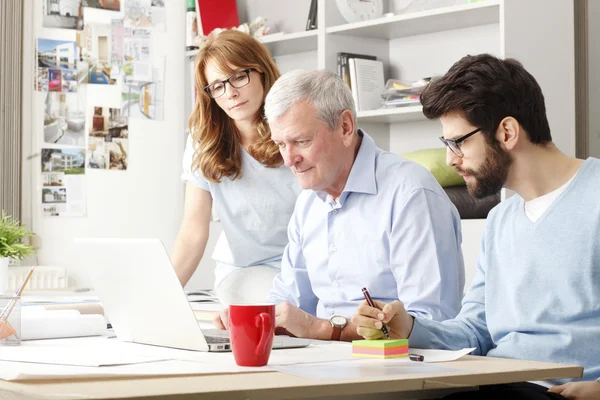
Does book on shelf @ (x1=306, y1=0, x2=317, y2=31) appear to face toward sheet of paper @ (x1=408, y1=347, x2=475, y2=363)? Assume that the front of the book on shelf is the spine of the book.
yes

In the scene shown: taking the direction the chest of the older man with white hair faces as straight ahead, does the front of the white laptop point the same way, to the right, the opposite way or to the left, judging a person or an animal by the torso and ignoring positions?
the opposite way

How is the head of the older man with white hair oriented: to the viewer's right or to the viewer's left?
to the viewer's left

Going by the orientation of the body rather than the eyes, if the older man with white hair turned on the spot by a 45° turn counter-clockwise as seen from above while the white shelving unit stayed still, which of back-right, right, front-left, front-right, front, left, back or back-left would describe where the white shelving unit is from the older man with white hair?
back

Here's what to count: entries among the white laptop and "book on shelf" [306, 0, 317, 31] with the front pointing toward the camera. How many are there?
1

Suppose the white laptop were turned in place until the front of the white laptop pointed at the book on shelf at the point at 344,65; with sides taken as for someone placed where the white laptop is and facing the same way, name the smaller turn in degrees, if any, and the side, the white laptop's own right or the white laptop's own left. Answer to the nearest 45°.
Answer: approximately 45° to the white laptop's own left

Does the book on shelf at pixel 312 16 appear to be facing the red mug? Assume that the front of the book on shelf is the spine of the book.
yes

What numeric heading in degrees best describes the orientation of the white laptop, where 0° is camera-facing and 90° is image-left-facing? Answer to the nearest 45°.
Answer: approximately 225°

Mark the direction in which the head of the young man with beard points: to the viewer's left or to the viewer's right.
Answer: to the viewer's left

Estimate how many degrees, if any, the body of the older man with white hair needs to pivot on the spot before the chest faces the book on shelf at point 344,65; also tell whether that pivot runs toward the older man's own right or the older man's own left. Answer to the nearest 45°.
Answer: approximately 135° to the older man's own right
